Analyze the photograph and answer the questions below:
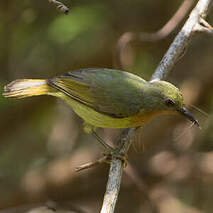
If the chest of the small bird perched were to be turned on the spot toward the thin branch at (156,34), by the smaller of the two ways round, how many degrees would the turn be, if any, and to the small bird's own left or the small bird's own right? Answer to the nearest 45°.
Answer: approximately 90° to the small bird's own left

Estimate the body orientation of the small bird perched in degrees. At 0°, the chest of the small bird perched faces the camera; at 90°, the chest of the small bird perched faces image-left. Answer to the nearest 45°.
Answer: approximately 270°
